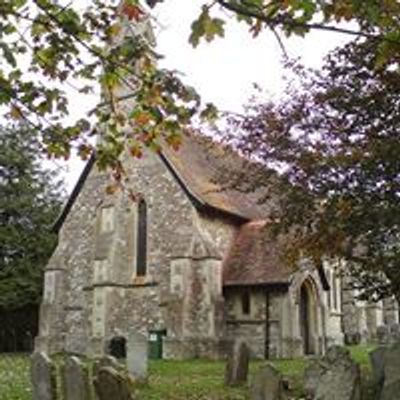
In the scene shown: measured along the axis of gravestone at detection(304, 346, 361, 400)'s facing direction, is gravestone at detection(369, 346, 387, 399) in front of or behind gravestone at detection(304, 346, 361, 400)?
behind

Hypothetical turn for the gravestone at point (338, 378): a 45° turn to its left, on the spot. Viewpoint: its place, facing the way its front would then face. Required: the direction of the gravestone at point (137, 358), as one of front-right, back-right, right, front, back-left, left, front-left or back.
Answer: back

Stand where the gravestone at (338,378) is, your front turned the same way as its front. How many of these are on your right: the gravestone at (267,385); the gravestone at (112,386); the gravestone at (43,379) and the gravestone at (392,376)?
3

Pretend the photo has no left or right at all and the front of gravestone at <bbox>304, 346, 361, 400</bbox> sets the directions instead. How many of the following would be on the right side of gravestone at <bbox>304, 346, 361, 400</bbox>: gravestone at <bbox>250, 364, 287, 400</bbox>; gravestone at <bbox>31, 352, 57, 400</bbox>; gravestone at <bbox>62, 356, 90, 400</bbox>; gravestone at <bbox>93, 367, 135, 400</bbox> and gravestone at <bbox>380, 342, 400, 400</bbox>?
4

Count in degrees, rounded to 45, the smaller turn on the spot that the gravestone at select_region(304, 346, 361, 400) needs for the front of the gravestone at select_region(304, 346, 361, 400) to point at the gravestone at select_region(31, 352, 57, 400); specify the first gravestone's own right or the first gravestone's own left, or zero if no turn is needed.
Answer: approximately 90° to the first gravestone's own right

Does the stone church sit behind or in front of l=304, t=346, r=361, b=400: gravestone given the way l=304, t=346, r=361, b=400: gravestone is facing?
behind

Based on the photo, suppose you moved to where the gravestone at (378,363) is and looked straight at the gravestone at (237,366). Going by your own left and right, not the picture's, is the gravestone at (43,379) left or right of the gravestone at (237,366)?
left

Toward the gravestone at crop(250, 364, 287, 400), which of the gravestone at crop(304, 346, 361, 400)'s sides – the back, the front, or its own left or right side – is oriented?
right

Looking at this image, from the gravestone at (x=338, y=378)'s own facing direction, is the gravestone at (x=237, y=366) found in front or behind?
behind

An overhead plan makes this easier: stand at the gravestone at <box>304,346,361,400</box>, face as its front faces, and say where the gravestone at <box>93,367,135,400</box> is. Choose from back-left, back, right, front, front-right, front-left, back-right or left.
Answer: right

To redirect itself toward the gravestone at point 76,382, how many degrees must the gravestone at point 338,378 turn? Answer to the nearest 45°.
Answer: approximately 90° to its right

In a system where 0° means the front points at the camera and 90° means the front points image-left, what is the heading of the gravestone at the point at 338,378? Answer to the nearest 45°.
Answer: approximately 0°
